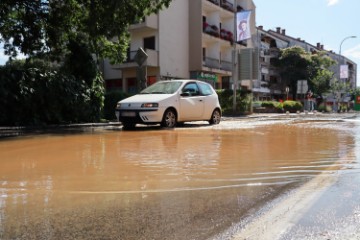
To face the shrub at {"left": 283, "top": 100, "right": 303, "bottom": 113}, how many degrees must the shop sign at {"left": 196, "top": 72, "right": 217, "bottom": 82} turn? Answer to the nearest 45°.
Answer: approximately 45° to its left

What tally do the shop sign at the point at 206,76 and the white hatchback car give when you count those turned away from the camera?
0

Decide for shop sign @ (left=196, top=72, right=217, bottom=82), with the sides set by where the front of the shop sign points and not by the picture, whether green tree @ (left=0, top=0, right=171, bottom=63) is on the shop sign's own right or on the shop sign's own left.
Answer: on the shop sign's own right

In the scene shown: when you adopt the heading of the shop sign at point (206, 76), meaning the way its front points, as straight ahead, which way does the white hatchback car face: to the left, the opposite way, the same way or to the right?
to the right

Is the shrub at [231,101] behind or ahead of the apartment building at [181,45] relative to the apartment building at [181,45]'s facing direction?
ahead

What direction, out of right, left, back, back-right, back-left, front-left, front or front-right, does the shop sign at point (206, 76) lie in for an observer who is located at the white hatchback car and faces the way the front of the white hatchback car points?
back-right

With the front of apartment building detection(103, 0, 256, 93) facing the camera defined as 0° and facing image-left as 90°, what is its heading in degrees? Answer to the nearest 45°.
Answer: approximately 315°

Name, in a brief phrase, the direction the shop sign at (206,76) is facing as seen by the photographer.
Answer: facing the viewer and to the right of the viewer

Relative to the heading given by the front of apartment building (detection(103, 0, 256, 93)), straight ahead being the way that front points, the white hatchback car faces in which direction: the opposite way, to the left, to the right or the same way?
to the right

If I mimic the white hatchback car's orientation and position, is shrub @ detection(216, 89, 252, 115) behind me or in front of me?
behind

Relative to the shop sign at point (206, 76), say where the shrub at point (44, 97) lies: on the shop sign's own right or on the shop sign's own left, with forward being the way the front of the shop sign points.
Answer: on the shop sign's own right

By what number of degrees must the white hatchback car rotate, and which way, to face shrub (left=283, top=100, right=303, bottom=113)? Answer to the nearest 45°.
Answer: approximately 180°

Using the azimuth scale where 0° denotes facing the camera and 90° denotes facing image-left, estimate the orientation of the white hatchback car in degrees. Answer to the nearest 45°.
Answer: approximately 45°

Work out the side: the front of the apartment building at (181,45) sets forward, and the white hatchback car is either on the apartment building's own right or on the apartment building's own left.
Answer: on the apartment building's own right
